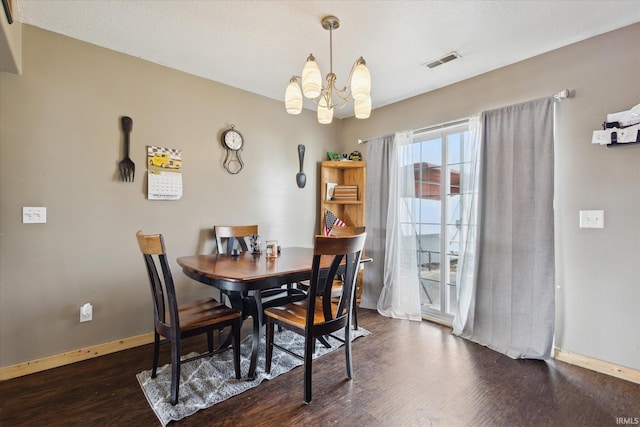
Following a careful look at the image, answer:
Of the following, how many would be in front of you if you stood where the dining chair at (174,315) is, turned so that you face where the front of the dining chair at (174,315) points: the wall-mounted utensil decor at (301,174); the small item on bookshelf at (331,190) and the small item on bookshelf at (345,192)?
3

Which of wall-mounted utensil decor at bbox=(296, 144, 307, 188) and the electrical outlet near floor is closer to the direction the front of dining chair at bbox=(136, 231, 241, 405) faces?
the wall-mounted utensil decor

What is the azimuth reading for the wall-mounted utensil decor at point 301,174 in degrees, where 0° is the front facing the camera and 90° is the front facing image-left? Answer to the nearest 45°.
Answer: approximately 315°

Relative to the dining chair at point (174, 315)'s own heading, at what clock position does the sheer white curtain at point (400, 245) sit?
The sheer white curtain is roughly at 1 o'clock from the dining chair.

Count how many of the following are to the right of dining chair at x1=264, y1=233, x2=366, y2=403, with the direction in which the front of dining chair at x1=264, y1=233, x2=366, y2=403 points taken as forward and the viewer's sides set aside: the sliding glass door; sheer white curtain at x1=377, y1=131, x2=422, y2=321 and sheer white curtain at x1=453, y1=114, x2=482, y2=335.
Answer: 3

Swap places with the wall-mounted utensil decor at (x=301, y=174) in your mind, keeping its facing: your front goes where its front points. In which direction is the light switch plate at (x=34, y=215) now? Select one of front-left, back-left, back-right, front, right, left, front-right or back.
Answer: right

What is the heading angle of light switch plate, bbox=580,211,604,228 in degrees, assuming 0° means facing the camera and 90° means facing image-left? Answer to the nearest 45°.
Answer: approximately 0°

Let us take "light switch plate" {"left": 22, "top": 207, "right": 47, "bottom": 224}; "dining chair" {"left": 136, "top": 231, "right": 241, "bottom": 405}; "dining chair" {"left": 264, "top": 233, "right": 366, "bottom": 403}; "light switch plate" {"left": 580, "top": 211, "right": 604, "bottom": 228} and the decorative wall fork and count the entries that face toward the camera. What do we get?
3

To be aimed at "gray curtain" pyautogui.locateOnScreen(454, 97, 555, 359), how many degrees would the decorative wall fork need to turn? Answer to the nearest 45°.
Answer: approximately 45° to its left

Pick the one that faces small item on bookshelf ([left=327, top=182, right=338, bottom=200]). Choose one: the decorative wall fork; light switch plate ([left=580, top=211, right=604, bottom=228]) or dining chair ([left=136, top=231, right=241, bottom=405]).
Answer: the dining chair

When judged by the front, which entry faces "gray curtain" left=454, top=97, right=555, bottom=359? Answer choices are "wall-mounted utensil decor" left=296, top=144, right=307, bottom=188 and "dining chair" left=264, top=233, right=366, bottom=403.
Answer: the wall-mounted utensil decor

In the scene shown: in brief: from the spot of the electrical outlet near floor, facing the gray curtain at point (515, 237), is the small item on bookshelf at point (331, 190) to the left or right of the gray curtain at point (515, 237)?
left

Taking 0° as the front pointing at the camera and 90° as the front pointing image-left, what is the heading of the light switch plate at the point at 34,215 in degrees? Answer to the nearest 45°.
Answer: approximately 0°

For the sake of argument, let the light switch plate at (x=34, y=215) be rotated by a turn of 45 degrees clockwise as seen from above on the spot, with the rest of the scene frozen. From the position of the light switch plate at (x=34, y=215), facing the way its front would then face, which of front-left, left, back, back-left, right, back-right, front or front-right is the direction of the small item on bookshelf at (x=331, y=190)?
back-left

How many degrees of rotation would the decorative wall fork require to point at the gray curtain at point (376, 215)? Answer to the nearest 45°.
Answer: approximately 90° to its left
